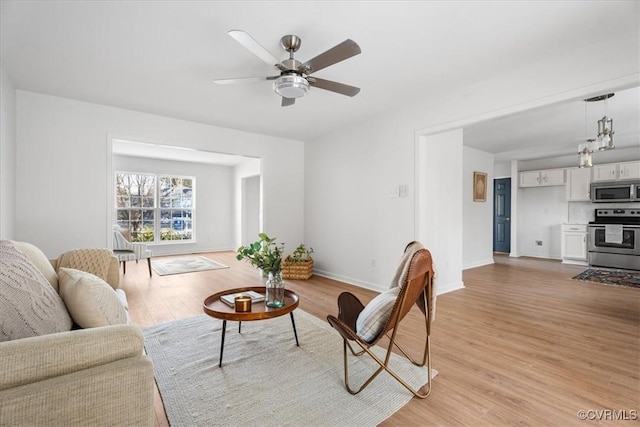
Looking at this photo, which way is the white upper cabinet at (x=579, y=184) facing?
toward the camera

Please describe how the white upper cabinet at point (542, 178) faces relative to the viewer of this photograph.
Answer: facing the viewer

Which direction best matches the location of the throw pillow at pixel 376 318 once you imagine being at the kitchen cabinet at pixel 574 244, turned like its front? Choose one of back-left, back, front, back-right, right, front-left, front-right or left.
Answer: front

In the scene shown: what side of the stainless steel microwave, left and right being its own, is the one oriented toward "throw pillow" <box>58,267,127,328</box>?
front

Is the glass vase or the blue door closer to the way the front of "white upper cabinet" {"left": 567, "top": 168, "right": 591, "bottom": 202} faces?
the glass vase

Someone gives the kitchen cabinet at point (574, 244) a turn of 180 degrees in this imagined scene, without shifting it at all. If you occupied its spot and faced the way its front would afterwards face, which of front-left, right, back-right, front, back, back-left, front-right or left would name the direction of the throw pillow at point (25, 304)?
back

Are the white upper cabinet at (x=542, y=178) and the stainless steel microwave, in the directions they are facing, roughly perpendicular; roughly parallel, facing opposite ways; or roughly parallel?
roughly parallel

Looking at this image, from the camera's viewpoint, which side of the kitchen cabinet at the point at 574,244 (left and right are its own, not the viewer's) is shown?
front

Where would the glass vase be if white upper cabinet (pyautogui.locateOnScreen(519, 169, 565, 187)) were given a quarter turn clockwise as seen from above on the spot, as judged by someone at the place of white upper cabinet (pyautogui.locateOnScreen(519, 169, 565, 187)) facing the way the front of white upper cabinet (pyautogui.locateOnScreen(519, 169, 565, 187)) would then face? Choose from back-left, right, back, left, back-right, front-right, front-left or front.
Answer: left

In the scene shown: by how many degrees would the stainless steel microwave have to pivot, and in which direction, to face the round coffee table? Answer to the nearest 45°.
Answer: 0° — it already faces it

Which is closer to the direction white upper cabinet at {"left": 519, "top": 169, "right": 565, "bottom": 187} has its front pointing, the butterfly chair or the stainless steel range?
the butterfly chair

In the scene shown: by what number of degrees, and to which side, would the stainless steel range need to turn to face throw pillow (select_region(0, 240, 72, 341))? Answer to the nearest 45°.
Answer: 0° — it already faces it

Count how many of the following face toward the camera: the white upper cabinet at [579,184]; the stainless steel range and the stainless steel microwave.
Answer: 3
